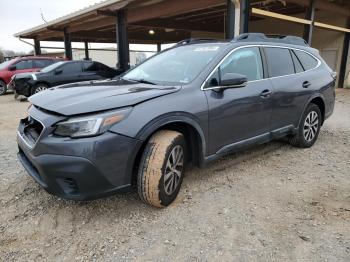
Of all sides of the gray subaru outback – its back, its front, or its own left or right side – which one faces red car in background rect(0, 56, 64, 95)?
right

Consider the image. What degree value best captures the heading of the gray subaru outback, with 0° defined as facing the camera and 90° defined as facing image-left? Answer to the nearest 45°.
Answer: approximately 45°

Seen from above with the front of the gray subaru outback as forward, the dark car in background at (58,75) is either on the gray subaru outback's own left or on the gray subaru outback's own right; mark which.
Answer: on the gray subaru outback's own right
